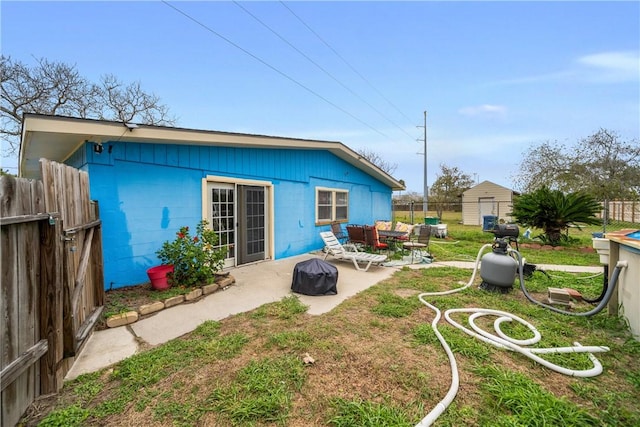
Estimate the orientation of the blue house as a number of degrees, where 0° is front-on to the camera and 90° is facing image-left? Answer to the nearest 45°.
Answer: approximately 315°

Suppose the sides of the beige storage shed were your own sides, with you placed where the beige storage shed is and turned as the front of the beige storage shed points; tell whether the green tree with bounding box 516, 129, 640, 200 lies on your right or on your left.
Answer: on your left

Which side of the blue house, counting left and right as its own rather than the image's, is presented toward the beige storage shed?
left

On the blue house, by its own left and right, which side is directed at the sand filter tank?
front

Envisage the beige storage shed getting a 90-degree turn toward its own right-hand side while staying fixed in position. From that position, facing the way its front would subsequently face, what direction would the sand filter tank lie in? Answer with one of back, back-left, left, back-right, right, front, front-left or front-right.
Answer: left

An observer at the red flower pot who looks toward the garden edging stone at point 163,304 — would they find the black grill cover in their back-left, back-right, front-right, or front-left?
front-left

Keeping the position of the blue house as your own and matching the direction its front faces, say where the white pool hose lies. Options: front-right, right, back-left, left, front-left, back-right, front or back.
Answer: front

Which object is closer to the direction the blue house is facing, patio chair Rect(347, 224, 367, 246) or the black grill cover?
the black grill cover

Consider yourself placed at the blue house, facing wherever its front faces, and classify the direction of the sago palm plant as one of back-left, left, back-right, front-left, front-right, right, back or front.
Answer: front-left

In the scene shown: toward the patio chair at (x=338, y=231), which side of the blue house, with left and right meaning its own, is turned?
front

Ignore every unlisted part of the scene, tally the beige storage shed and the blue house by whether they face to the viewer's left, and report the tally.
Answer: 0

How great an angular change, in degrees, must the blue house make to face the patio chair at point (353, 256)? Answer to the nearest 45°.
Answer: approximately 45° to its left

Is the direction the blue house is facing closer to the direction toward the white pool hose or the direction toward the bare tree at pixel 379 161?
the white pool hose

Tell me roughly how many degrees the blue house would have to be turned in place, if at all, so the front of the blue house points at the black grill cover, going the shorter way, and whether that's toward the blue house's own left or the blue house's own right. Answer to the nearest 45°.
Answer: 0° — it already faces it

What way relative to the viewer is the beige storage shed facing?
toward the camera
